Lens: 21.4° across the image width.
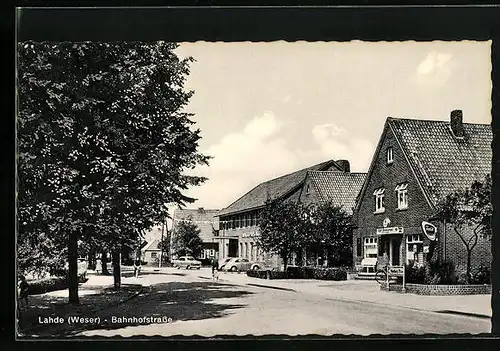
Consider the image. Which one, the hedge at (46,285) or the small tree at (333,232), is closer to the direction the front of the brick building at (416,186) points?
the hedge

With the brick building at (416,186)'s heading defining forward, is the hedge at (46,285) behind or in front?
in front

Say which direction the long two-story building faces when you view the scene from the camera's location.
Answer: facing the viewer and to the left of the viewer

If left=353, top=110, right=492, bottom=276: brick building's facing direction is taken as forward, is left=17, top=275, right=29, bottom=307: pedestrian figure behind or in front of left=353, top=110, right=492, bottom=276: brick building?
in front

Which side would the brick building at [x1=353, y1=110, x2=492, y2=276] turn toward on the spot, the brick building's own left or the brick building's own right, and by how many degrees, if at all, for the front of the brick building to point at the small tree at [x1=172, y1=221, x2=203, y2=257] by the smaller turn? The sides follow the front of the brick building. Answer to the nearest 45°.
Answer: approximately 45° to the brick building's own right

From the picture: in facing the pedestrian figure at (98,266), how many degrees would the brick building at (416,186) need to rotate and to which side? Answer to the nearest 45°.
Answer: approximately 45° to its right

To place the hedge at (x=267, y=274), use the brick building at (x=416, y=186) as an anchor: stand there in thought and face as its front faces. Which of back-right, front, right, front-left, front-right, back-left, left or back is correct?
front-right

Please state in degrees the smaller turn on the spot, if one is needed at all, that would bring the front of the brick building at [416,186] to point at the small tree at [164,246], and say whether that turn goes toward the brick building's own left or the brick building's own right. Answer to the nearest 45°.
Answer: approximately 45° to the brick building's own right

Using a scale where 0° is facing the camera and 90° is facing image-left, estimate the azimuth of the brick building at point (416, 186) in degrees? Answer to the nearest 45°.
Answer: approximately 45°
